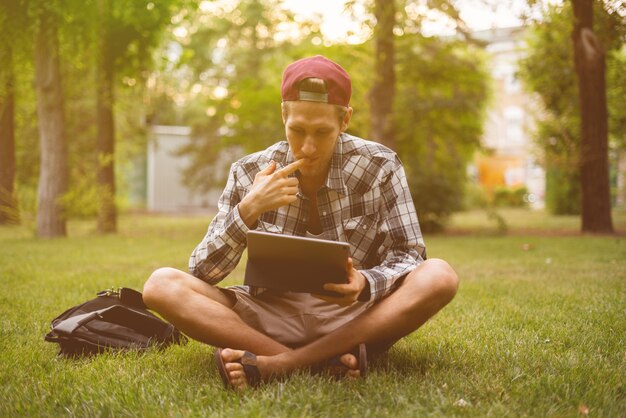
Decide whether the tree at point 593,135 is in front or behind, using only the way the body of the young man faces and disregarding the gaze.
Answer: behind

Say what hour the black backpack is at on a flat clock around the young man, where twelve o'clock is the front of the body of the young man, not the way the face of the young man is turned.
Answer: The black backpack is roughly at 4 o'clock from the young man.

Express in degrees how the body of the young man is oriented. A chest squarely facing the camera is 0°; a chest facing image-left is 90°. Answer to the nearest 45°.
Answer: approximately 0°

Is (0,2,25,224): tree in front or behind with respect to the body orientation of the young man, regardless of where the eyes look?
behind

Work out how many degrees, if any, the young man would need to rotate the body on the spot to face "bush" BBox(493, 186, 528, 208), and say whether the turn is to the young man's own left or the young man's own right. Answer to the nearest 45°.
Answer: approximately 180°

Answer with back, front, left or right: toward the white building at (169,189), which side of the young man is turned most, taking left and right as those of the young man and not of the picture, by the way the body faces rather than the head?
back

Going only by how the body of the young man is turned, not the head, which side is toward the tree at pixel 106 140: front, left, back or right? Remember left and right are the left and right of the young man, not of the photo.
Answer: back
